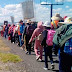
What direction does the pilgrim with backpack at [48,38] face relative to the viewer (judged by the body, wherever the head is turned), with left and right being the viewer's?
facing away from the viewer and to the left of the viewer

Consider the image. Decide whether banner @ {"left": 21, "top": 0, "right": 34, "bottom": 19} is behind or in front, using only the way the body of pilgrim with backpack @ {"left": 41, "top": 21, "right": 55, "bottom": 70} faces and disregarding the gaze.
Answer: in front
